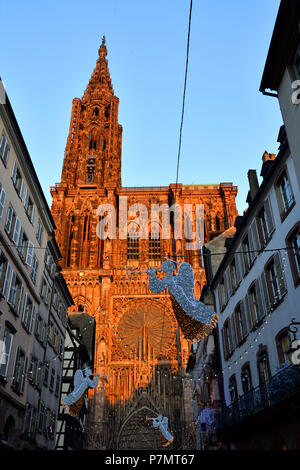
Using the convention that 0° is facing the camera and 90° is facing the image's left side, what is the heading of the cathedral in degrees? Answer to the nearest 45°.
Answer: approximately 0°

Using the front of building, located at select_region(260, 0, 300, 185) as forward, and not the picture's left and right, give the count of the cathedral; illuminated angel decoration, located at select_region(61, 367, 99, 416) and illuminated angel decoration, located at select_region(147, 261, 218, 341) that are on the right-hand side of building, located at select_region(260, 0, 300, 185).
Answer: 3

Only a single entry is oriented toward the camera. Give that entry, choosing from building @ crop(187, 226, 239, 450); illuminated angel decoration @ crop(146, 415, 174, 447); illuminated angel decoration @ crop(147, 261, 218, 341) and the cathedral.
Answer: the cathedral

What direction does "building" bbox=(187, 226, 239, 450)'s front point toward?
to the viewer's left

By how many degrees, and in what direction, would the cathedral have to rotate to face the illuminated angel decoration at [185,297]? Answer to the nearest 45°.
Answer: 0° — it already faces it

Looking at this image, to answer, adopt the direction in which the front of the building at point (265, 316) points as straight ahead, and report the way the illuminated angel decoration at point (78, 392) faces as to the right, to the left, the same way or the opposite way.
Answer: the opposite way

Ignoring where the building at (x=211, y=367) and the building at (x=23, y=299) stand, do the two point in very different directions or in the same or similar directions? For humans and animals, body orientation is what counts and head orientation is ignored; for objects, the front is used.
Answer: very different directions

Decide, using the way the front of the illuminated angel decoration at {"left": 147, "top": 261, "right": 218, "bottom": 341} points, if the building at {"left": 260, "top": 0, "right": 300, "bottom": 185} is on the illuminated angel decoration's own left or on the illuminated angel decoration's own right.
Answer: on the illuminated angel decoration's own left

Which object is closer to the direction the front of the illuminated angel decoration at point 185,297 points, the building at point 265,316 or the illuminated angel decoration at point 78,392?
the illuminated angel decoration
